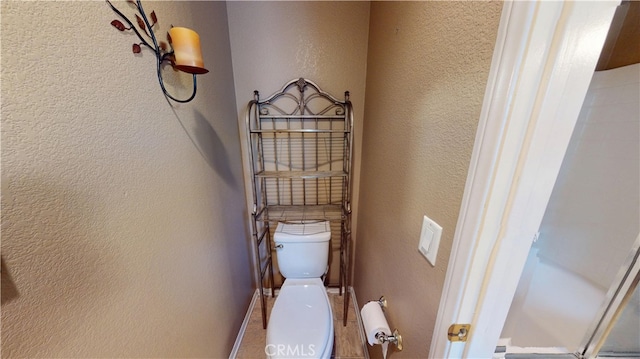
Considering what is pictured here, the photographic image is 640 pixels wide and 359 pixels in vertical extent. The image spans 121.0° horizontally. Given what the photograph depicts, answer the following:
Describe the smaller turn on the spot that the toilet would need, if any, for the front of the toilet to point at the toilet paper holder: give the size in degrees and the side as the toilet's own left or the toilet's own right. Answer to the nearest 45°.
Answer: approximately 45° to the toilet's own left

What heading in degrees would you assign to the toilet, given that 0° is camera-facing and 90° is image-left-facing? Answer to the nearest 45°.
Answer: approximately 0°

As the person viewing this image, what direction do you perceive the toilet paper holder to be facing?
facing to the left of the viewer

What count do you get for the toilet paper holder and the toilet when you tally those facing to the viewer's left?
1
